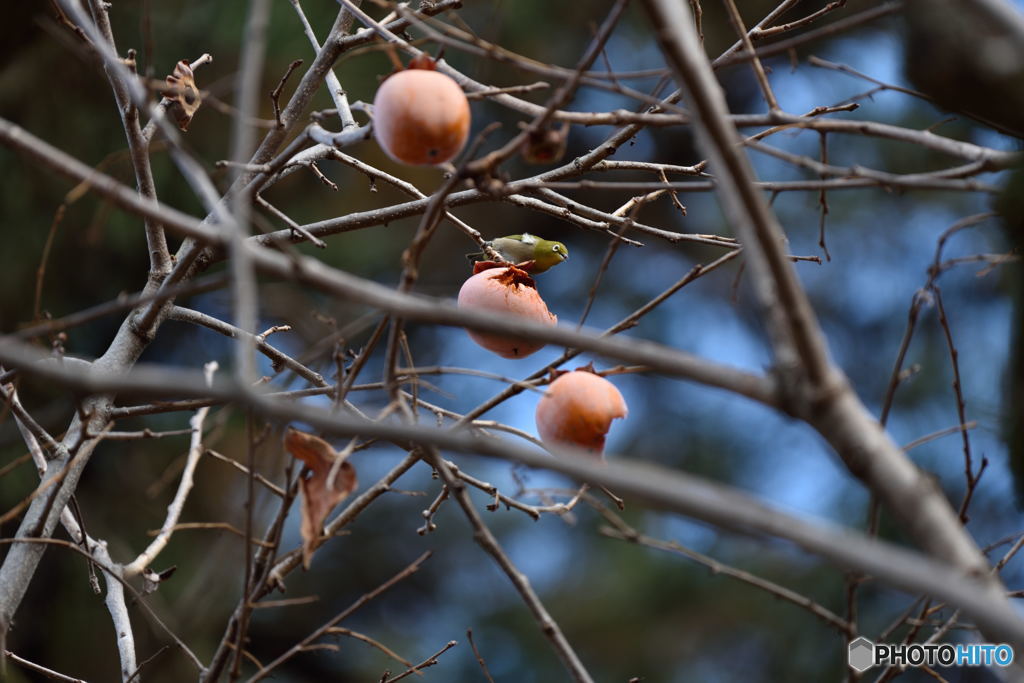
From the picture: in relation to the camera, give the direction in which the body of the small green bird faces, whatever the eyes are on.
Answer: to the viewer's right
